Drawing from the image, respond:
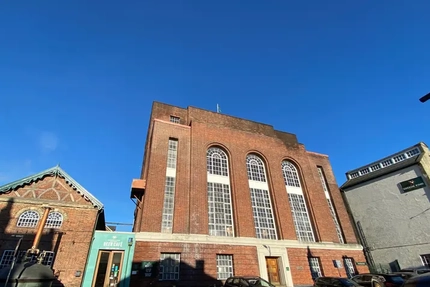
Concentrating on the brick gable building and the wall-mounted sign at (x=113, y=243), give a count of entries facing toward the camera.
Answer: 2

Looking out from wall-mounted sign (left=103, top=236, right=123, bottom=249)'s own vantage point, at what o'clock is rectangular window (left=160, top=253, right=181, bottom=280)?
The rectangular window is roughly at 9 o'clock from the wall-mounted sign.

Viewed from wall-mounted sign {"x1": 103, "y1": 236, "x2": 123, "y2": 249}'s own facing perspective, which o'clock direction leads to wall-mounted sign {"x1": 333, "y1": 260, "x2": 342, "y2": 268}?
wall-mounted sign {"x1": 333, "y1": 260, "x2": 342, "y2": 268} is roughly at 9 o'clock from wall-mounted sign {"x1": 103, "y1": 236, "x2": 123, "y2": 249}.

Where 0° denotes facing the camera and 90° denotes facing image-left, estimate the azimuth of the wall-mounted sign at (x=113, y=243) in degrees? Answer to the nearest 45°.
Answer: approximately 0°

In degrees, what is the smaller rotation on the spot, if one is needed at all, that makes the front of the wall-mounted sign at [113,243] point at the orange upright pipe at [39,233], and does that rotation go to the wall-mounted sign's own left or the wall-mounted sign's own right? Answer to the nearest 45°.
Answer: approximately 90° to the wall-mounted sign's own right
